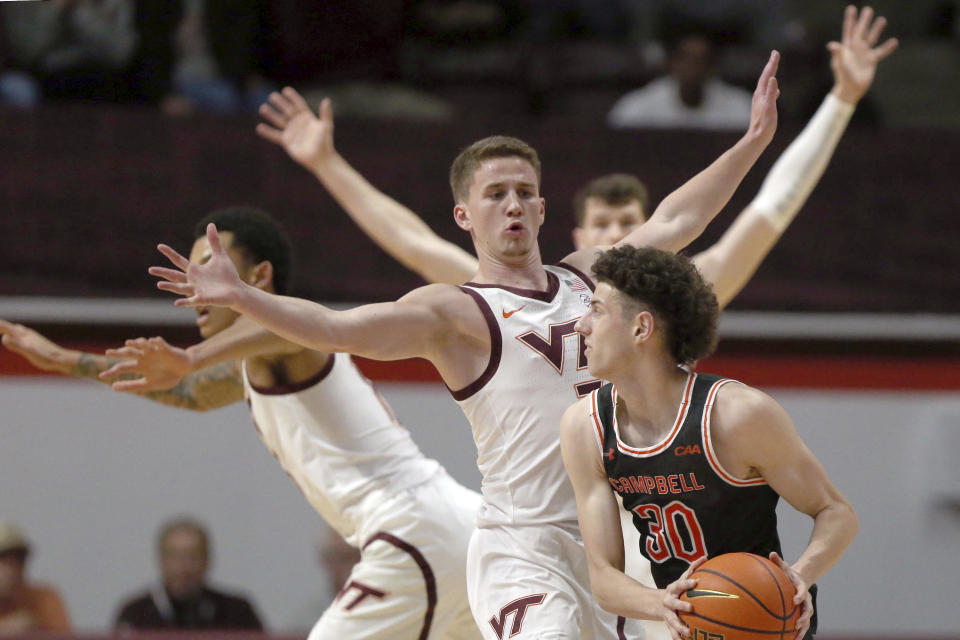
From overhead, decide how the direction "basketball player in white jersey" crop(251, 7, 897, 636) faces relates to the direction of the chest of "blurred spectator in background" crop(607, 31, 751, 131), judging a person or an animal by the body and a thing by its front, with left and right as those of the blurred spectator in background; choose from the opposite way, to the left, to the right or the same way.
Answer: the same way

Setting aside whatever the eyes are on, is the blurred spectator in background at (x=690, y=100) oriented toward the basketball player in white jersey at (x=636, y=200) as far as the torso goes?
yes

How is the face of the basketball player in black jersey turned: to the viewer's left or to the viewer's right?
to the viewer's left

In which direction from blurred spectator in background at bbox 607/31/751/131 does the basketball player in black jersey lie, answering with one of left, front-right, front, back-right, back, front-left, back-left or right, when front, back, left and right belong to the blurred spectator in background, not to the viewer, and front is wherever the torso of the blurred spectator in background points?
front

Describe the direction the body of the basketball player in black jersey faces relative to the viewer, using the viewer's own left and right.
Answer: facing the viewer and to the left of the viewer

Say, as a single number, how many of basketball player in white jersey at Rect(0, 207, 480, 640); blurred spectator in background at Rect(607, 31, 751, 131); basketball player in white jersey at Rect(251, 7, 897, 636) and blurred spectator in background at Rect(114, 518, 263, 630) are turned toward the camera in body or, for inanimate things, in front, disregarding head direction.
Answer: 3

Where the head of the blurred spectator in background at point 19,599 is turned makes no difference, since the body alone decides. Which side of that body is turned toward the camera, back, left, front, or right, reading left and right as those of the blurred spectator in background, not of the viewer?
front

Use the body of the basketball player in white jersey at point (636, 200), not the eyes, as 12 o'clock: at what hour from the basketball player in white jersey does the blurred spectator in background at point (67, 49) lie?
The blurred spectator in background is roughly at 4 o'clock from the basketball player in white jersey.

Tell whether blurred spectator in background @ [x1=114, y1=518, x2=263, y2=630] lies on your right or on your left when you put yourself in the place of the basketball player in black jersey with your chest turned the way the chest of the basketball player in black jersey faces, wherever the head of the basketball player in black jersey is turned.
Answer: on your right

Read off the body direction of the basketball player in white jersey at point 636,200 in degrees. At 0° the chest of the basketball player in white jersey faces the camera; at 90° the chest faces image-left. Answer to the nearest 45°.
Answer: approximately 0°

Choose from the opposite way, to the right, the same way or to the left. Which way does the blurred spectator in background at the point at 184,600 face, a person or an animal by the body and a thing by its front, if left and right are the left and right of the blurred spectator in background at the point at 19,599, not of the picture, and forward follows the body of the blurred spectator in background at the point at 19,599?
the same way

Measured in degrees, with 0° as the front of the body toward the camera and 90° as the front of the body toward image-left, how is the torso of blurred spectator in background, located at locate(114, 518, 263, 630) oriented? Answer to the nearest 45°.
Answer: approximately 0°

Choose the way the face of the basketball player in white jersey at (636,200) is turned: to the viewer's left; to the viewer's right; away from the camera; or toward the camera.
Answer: toward the camera

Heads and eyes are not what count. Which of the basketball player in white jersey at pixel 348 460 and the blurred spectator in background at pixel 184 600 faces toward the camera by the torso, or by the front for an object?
the blurred spectator in background

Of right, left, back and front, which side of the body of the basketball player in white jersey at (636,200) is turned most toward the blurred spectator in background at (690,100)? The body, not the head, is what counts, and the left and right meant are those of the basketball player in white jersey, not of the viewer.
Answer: back

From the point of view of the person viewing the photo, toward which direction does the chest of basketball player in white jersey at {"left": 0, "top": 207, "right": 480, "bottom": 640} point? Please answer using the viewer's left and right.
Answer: facing to the left of the viewer

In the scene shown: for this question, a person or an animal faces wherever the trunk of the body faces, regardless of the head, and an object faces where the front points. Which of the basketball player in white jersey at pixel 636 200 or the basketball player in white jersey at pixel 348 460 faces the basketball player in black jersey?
the basketball player in white jersey at pixel 636 200
